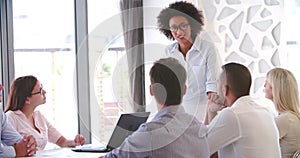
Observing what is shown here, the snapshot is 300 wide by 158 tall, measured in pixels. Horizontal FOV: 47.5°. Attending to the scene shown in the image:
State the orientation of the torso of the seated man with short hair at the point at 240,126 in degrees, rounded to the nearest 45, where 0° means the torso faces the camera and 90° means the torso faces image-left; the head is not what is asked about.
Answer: approximately 135°

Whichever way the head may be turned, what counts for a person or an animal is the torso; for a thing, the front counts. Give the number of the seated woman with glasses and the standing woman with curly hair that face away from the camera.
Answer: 0

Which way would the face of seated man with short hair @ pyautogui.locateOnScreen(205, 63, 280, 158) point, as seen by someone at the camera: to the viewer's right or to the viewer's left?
to the viewer's left

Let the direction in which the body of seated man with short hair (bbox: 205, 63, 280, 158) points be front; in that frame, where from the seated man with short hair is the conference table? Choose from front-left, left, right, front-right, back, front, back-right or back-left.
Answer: front-left

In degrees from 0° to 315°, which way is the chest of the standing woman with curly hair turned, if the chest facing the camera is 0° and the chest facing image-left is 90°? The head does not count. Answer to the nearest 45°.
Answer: approximately 45°

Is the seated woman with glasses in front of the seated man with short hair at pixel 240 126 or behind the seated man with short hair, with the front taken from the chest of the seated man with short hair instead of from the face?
in front

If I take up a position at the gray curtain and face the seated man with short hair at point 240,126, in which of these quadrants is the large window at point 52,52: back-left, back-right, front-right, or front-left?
back-right

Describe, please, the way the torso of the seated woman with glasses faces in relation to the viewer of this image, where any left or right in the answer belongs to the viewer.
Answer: facing the viewer and to the right of the viewer

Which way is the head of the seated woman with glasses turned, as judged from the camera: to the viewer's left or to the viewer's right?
to the viewer's right

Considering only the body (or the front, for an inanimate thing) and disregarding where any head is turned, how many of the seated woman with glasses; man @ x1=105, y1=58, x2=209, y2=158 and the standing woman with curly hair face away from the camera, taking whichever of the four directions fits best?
1

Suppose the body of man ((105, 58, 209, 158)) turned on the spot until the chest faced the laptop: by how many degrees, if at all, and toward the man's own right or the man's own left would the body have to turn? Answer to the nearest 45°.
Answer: approximately 45° to the man's own left

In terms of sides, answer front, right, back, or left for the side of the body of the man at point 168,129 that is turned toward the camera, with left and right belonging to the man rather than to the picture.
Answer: back
